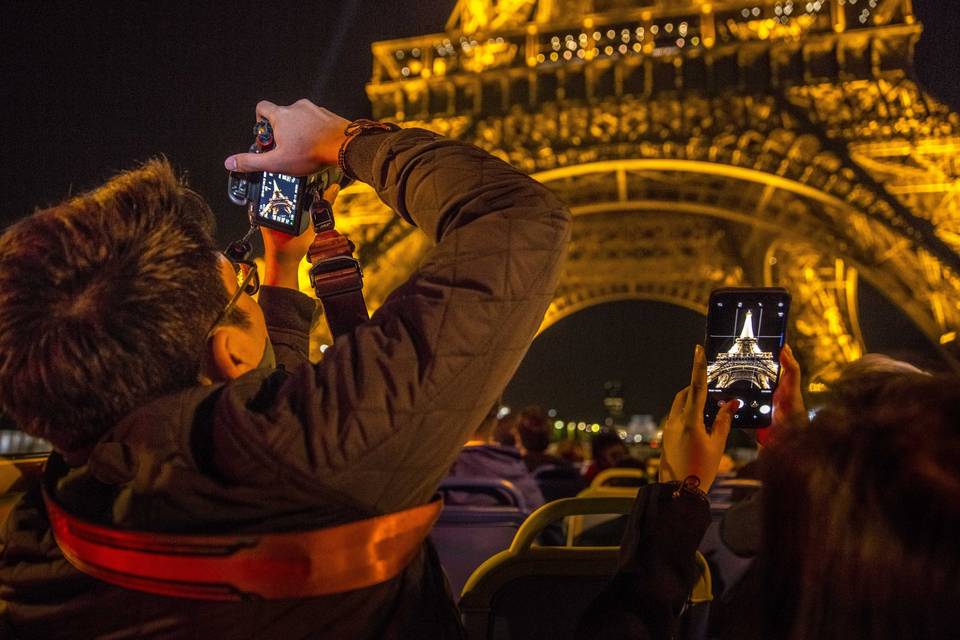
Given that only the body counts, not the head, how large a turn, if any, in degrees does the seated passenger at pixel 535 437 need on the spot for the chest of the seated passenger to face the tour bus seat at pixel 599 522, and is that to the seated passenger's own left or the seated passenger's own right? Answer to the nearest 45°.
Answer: approximately 180°

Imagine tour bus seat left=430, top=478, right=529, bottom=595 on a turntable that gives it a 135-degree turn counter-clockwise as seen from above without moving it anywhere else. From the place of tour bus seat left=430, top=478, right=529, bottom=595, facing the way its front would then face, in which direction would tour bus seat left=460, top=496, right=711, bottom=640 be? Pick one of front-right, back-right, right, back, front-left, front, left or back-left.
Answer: front-left

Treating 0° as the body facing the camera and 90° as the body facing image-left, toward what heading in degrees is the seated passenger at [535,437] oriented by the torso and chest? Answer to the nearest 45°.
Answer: approximately 180°

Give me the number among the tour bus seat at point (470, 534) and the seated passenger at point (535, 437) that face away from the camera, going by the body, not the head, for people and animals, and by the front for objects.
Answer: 2

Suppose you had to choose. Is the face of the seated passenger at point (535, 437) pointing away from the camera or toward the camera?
away from the camera

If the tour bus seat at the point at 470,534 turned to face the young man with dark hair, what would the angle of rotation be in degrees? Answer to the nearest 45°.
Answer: approximately 180°

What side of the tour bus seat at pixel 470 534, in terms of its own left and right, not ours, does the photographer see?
back

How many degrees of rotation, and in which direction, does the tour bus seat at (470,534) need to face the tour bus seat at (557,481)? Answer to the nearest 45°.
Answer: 0° — it already faces it
